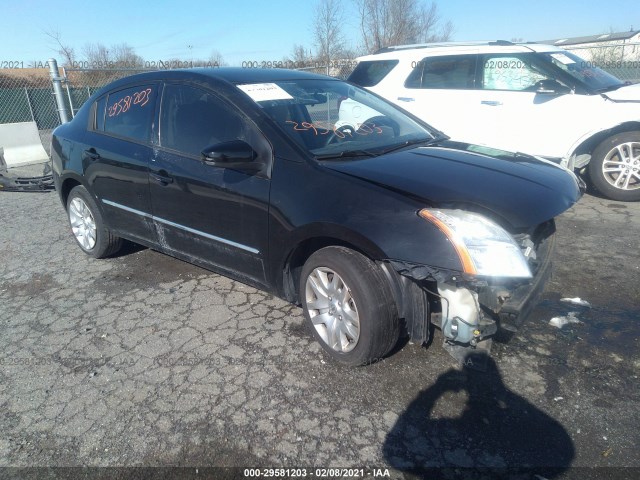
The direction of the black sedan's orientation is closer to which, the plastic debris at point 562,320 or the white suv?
the plastic debris

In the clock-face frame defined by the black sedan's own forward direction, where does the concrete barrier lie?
The concrete barrier is roughly at 6 o'clock from the black sedan.

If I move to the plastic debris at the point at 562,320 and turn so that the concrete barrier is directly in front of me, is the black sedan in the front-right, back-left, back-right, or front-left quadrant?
front-left

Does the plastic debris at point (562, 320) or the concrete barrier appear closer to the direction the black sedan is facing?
the plastic debris

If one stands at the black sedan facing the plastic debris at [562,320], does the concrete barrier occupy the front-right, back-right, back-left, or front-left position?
back-left

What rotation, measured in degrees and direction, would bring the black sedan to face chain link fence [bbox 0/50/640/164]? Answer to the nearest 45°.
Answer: approximately 180°

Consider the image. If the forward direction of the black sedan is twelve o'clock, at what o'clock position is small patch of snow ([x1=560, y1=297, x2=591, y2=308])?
The small patch of snow is roughly at 10 o'clock from the black sedan.

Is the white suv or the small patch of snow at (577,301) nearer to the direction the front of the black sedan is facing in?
the small patch of snow

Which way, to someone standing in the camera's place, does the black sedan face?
facing the viewer and to the right of the viewer

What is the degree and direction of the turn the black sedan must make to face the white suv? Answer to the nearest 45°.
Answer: approximately 90° to its left
